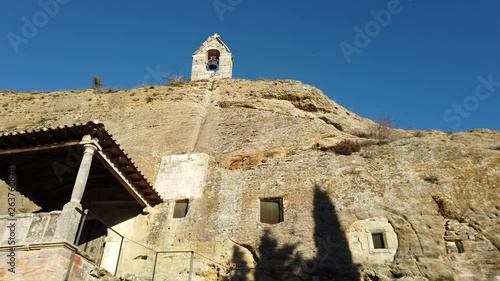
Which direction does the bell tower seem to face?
toward the camera
